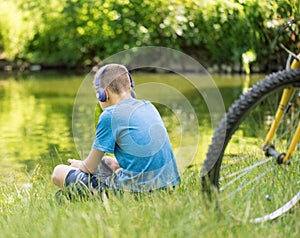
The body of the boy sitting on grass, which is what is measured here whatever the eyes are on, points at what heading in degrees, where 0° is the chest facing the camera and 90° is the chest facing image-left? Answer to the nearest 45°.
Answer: approximately 135°
